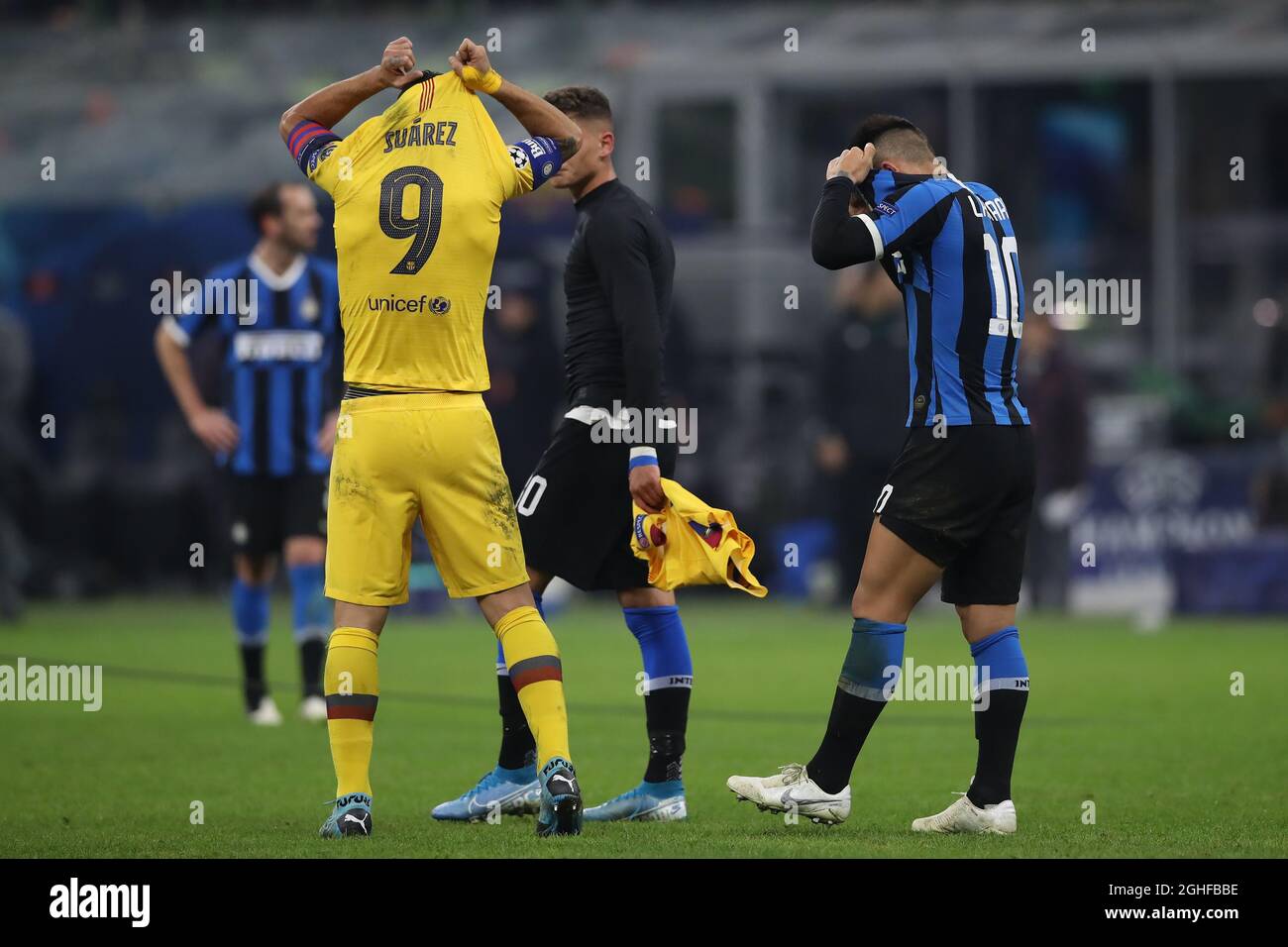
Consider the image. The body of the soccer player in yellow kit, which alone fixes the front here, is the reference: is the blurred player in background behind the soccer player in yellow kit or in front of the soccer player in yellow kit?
in front

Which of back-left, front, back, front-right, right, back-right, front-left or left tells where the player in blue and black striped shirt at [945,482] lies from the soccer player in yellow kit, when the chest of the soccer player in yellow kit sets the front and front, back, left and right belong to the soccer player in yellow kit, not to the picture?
right

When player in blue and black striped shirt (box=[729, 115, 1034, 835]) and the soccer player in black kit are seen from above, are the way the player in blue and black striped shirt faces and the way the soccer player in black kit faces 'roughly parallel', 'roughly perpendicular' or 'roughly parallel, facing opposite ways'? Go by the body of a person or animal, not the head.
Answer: roughly parallel

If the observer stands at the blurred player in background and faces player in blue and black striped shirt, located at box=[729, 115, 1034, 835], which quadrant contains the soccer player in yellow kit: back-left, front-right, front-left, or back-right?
front-right

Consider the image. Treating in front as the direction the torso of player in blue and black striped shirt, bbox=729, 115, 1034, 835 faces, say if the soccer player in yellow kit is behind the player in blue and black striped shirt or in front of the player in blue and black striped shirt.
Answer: in front

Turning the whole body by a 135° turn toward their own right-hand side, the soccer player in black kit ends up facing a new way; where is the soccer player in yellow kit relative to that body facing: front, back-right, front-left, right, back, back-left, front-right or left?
back

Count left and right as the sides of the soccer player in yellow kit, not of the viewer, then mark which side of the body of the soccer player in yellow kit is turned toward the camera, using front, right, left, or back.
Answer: back
